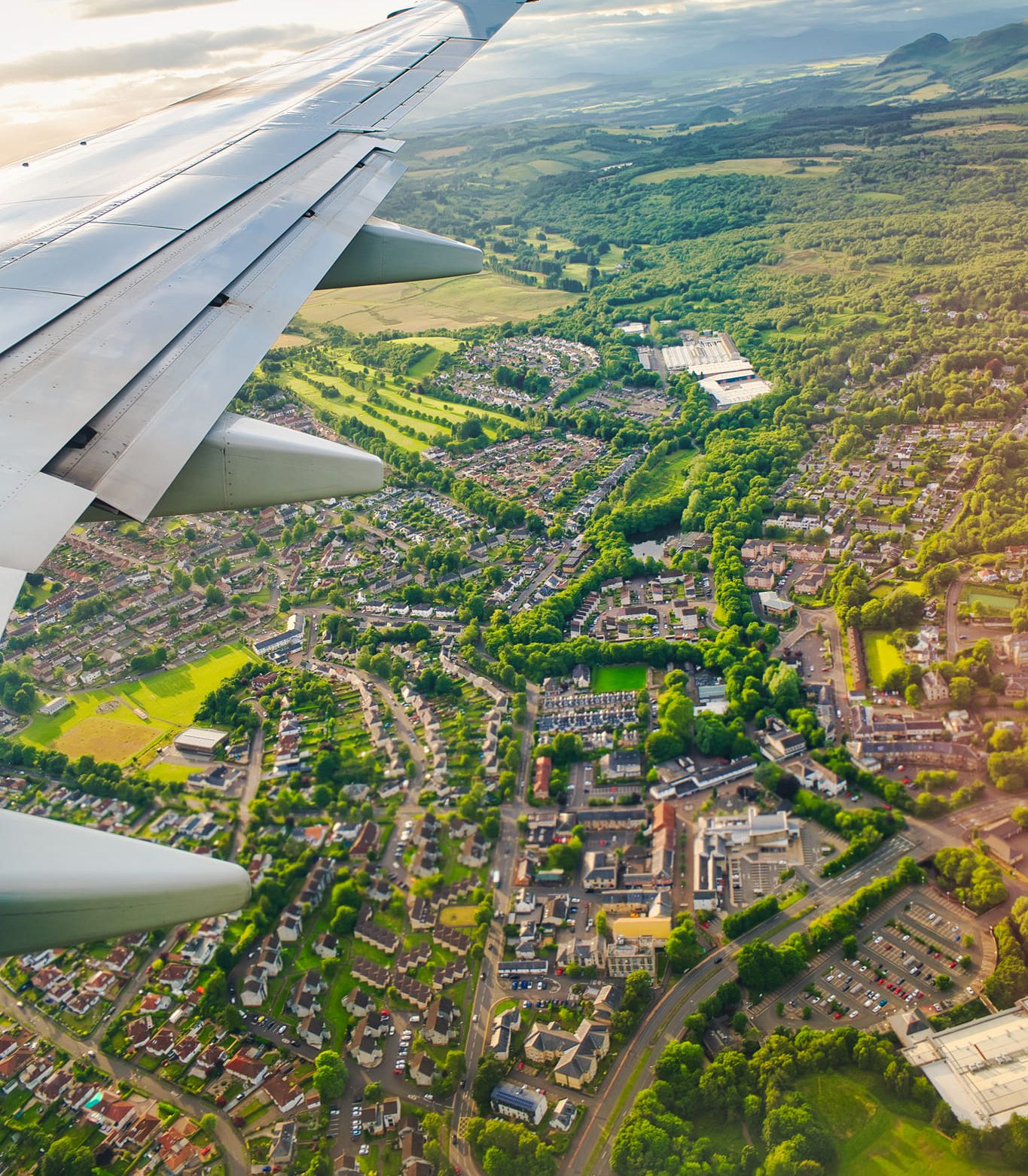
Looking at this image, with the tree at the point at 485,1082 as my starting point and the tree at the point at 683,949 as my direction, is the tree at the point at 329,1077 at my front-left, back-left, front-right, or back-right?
back-left

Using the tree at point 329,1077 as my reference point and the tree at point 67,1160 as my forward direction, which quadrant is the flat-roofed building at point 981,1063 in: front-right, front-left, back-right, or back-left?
back-left

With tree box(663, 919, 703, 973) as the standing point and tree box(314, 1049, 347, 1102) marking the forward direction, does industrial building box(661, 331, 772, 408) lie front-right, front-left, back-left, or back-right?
back-right

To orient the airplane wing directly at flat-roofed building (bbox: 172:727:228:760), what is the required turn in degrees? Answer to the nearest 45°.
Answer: approximately 90° to its right
